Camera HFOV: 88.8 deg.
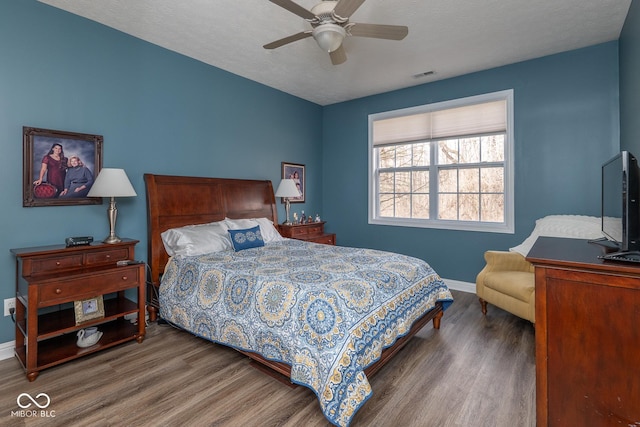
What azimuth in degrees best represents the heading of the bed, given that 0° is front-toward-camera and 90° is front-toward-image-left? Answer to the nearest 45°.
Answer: approximately 315°

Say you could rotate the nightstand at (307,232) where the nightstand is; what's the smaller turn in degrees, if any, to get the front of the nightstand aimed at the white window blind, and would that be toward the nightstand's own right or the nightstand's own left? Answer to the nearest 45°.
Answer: approximately 45° to the nightstand's own left

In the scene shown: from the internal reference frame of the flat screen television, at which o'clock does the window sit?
The window is roughly at 2 o'clock from the flat screen television.

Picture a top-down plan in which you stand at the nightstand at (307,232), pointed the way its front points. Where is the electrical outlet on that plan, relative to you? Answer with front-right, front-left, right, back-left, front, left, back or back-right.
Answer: right

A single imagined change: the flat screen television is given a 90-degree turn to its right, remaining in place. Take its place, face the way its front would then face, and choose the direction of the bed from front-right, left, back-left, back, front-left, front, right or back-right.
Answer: left

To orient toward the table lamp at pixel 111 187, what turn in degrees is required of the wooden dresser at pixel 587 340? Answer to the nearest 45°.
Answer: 0° — it already faces it

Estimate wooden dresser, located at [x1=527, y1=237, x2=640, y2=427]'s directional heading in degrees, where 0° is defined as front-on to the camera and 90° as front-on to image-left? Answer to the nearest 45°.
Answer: approximately 90°

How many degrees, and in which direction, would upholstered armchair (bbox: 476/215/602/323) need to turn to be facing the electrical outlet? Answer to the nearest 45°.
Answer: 0° — it already faces it

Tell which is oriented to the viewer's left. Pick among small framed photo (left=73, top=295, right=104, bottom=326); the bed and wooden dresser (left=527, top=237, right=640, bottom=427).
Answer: the wooden dresser

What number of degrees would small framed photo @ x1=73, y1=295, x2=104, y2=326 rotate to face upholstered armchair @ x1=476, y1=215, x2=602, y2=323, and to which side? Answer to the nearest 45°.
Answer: approximately 45° to its left

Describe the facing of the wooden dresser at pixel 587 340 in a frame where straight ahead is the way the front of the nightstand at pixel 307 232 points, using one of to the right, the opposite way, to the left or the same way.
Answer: the opposite way

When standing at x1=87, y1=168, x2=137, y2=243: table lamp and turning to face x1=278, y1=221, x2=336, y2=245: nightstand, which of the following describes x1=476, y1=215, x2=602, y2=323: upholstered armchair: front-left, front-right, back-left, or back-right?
front-right

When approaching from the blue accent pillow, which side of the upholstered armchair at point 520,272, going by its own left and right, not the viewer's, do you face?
front

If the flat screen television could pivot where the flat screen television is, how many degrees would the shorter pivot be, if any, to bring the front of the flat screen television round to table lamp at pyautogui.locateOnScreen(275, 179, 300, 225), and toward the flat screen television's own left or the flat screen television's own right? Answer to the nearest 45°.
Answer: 0° — it already faces it

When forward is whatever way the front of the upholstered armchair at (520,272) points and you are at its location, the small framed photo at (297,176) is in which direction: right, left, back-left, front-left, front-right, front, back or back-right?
front-right

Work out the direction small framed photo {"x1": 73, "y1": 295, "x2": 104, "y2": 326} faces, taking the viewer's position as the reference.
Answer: facing the viewer

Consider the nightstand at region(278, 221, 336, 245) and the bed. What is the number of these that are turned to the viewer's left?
0

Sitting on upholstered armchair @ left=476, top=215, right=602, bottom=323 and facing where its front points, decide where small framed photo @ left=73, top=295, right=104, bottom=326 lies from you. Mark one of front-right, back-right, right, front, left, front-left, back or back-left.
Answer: front

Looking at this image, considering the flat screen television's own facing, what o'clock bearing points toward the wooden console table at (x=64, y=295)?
The wooden console table is roughly at 11 o'clock from the flat screen television.
